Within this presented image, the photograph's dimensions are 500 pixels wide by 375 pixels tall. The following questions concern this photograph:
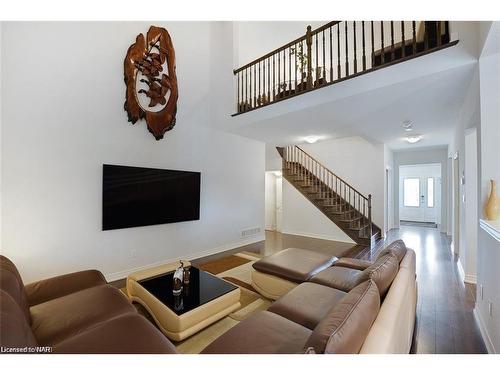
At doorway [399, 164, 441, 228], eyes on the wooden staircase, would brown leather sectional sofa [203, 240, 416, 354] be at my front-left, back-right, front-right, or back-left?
front-left

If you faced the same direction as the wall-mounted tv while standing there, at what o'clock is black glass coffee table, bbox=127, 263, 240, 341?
The black glass coffee table is roughly at 1 o'clock from the wall-mounted tv.

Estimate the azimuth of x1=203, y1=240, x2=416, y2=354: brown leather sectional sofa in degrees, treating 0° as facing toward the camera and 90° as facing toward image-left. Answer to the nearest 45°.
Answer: approximately 90°

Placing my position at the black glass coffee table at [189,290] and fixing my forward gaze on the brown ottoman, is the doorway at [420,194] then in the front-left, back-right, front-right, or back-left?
front-left

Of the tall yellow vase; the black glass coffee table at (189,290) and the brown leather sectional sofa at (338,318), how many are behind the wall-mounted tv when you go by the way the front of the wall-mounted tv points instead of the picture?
0

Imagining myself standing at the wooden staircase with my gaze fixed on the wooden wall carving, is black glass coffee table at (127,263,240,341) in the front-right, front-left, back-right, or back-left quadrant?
front-left

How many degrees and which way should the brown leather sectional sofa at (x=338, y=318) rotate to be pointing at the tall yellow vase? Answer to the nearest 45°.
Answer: approximately 135° to its right

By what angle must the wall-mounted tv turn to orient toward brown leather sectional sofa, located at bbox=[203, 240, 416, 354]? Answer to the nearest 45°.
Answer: approximately 45° to its right

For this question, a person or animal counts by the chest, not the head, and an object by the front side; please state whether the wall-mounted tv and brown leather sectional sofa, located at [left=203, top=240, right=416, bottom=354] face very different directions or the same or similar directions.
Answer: very different directions

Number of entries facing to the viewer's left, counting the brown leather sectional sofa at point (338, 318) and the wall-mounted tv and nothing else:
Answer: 1

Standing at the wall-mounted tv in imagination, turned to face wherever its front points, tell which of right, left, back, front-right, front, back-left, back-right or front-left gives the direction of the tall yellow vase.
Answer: front

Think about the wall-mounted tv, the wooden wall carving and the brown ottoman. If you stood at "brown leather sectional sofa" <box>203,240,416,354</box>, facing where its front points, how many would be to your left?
0

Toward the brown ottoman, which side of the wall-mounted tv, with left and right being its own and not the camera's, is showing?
front

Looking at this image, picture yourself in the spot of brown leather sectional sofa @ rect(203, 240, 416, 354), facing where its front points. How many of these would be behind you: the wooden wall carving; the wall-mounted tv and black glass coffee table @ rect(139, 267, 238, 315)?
0
